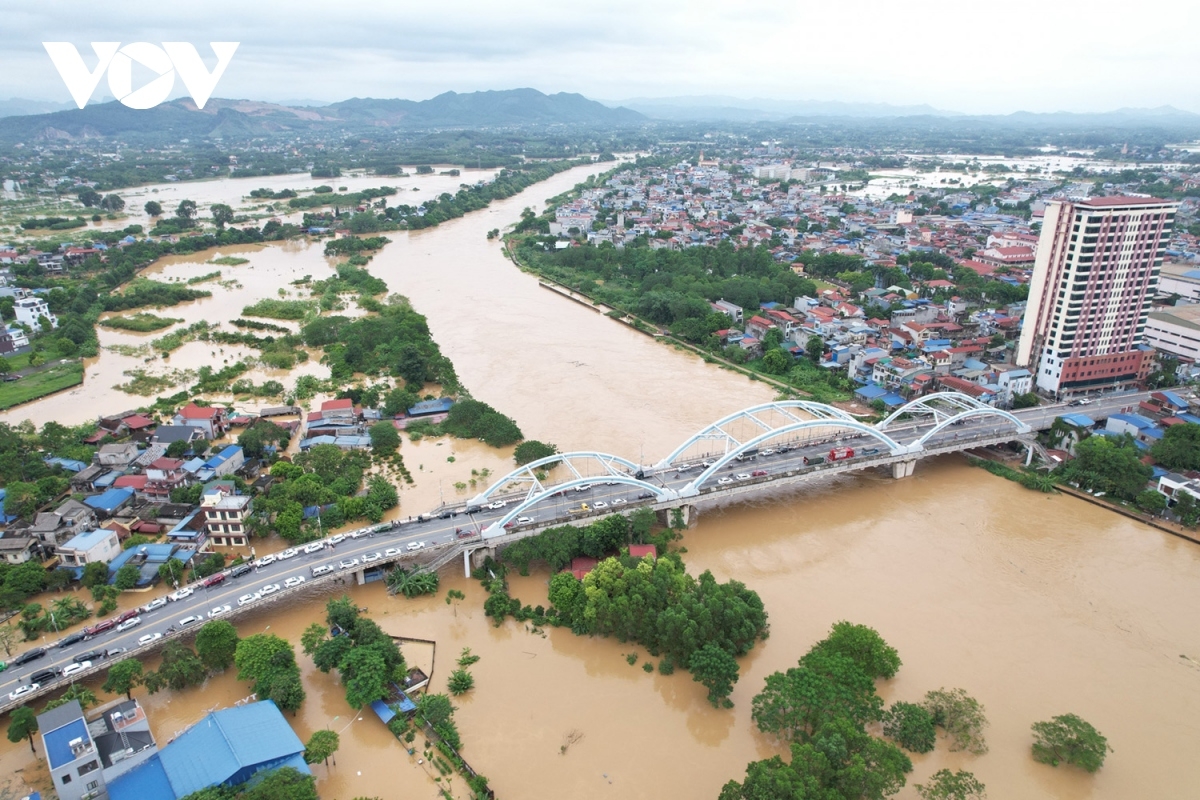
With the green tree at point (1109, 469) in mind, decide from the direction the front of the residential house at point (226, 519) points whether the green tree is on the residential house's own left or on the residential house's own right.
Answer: on the residential house's own left

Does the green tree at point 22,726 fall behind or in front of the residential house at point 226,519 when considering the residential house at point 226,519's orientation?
in front

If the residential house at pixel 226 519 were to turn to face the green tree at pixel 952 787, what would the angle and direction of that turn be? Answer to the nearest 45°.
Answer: approximately 45° to its left

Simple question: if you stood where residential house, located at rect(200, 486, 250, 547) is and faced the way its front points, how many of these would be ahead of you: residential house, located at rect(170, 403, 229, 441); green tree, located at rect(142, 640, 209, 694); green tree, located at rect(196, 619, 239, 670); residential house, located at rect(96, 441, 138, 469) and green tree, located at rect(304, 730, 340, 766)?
3

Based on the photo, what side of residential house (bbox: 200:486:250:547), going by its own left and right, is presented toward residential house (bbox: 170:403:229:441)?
back

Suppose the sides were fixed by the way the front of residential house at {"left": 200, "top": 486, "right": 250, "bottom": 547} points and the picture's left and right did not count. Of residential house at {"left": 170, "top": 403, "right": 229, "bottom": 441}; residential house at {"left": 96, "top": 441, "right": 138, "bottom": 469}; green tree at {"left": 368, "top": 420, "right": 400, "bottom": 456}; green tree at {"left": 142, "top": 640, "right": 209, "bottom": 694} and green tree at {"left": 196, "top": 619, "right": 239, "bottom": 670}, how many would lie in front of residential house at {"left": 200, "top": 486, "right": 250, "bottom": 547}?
2

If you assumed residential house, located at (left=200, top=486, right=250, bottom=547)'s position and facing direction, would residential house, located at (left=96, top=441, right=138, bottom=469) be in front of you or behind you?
behind

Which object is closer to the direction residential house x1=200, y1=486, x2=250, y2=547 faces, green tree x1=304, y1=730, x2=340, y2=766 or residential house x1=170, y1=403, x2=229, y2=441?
the green tree

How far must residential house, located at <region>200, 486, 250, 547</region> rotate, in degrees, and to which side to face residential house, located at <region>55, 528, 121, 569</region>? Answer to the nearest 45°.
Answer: approximately 90° to its right

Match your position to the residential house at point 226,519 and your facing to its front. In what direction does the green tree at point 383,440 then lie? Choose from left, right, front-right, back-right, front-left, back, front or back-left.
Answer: back-left

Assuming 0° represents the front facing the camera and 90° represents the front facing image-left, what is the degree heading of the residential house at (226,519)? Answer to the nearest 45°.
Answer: approximately 0°

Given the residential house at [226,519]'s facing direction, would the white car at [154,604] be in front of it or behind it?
in front

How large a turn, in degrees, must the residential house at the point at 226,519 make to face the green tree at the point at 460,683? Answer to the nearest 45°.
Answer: approximately 45° to its left

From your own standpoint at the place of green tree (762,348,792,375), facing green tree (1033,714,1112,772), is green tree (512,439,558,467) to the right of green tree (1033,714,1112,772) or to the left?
right

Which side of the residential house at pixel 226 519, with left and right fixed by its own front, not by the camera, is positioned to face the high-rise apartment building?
left

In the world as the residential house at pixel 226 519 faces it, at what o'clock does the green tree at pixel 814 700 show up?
The green tree is roughly at 11 o'clock from the residential house.

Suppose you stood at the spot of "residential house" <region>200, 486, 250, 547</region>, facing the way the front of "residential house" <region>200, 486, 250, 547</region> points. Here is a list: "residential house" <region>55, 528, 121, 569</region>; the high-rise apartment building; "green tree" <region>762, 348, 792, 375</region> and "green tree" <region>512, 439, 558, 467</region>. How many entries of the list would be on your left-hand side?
3
